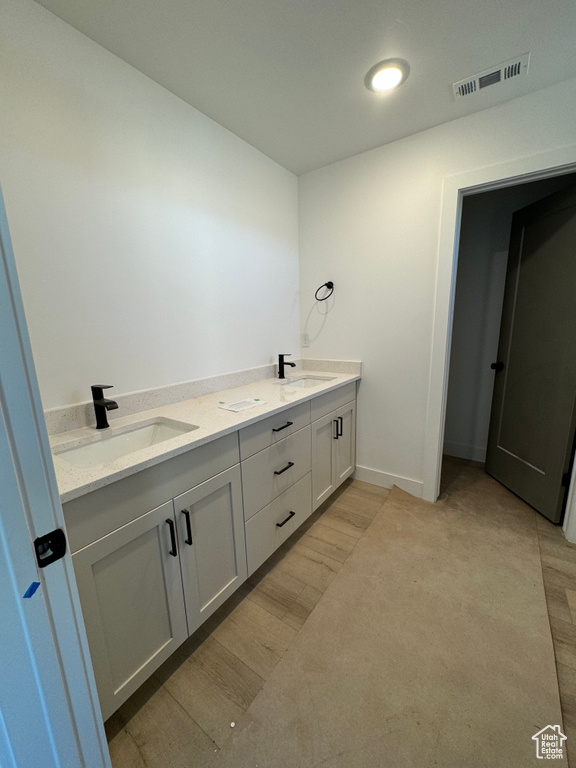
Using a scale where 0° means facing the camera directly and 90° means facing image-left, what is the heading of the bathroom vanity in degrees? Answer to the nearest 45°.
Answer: approximately 315°

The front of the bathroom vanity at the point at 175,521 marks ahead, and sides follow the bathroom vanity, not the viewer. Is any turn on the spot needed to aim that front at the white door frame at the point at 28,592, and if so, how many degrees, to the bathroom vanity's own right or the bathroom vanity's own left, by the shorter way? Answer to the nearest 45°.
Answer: approximately 45° to the bathroom vanity's own right

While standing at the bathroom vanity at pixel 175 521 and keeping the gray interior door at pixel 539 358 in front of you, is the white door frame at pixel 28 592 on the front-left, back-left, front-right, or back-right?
back-right

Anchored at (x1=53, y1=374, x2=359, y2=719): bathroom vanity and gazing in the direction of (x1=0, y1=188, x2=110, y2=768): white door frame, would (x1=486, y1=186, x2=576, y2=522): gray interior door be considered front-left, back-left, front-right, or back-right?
back-left

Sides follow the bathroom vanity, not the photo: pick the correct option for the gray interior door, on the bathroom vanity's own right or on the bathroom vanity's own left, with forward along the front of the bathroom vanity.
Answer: on the bathroom vanity's own left
